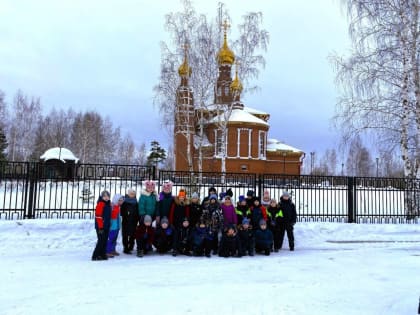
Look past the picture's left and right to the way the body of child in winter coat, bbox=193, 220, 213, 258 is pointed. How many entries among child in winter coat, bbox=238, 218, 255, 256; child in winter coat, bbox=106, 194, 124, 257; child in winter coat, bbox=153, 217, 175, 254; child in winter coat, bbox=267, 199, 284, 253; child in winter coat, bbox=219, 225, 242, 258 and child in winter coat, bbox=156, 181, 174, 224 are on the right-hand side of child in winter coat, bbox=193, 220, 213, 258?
3

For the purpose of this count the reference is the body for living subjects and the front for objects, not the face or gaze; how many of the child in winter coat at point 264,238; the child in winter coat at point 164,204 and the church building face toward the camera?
2

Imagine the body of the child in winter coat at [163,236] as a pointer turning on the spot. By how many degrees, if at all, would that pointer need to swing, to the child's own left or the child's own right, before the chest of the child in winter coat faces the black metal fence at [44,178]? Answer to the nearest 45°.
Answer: approximately 135° to the child's own right

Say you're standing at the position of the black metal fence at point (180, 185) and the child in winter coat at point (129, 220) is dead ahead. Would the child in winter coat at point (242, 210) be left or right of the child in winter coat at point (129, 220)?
left

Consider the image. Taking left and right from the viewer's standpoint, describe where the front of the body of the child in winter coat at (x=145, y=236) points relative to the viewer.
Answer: facing the viewer

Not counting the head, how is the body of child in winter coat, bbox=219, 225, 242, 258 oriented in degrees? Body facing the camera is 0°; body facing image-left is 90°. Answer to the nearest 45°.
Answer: approximately 0°

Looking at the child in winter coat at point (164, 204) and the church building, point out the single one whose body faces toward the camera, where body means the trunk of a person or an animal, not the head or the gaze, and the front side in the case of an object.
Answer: the child in winter coat

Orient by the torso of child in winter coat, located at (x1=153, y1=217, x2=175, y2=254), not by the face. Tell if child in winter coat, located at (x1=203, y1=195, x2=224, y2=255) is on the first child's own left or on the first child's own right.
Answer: on the first child's own left

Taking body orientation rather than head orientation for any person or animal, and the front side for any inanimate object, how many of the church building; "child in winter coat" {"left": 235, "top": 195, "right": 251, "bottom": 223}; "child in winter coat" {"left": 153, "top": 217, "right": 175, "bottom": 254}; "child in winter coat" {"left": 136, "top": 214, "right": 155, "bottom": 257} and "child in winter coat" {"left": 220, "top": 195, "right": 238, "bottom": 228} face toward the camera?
4

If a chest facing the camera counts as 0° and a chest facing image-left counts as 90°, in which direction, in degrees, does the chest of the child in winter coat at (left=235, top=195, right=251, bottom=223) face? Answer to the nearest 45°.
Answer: approximately 0°

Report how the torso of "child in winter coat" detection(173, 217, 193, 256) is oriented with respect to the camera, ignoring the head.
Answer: toward the camera

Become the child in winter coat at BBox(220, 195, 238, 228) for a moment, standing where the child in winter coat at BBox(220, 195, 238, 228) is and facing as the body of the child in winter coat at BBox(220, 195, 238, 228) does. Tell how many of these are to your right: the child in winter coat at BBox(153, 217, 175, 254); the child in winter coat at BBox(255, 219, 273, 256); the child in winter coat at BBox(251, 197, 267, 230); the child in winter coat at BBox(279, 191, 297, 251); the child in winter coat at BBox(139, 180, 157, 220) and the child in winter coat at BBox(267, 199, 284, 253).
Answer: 2

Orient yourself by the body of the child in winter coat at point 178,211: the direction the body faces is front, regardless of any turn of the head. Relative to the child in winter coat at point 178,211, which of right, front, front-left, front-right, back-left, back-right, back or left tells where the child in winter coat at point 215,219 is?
left
